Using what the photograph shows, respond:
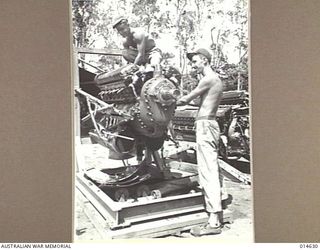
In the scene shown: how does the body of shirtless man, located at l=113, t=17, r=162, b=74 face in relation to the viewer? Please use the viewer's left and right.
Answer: facing the viewer and to the left of the viewer
